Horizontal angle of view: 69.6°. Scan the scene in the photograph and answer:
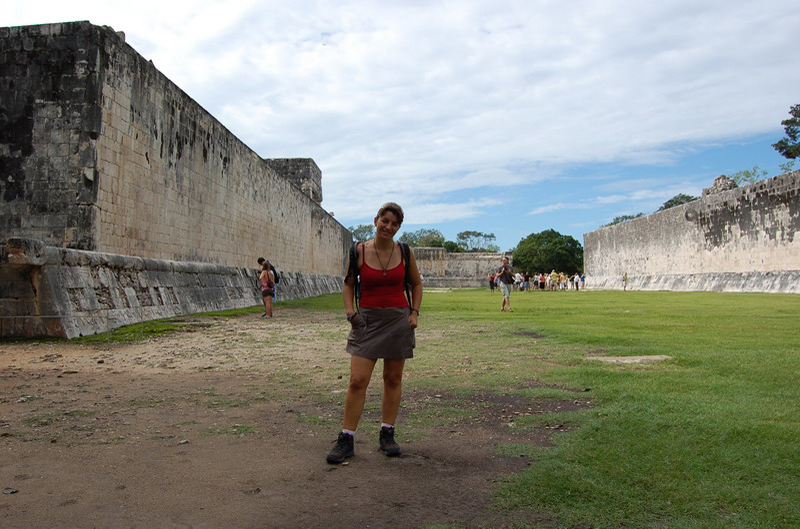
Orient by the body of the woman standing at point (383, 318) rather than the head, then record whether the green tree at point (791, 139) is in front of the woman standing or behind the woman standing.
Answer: behind

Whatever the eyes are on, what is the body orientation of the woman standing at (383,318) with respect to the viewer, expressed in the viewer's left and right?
facing the viewer

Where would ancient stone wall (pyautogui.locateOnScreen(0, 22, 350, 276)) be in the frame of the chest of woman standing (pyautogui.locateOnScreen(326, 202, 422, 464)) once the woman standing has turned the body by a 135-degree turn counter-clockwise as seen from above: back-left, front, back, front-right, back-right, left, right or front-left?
left

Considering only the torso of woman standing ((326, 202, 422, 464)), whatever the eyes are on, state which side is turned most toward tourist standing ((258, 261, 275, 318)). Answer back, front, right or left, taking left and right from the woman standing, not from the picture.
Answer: back

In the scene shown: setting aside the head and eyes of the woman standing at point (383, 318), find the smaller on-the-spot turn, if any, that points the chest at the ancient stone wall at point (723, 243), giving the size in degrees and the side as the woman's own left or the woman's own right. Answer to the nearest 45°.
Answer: approximately 135° to the woman's own left
